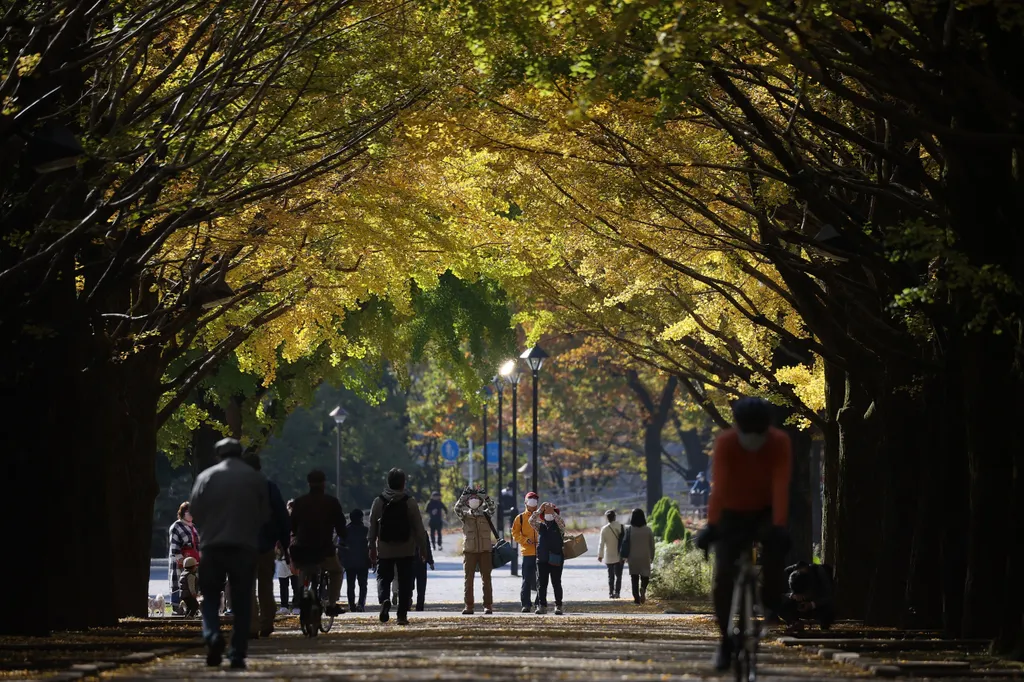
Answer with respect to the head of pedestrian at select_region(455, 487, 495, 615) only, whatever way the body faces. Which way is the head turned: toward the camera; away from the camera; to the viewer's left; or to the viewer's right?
toward the camera

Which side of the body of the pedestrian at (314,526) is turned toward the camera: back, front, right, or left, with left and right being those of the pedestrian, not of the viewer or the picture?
back

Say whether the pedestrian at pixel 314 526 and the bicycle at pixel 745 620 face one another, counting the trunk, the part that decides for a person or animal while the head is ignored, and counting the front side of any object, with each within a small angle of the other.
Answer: no

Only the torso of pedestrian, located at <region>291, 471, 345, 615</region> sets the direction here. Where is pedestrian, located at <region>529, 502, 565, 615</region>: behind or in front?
in front

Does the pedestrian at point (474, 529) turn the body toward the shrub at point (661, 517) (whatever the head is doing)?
no

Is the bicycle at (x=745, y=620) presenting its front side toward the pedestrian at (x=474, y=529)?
no

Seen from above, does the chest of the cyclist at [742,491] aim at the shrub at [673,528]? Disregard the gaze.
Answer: no

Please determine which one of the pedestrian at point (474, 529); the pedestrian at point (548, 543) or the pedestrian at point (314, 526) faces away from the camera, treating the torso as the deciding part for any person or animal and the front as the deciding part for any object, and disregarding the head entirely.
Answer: the pedestrian at point (314, 526)

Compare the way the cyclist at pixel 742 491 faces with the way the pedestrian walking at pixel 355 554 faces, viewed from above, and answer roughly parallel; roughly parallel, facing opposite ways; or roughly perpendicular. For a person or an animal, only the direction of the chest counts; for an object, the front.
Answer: roughly parallel, facing opposite ways

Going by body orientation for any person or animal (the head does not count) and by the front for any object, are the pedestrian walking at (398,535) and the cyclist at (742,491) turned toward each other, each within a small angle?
no

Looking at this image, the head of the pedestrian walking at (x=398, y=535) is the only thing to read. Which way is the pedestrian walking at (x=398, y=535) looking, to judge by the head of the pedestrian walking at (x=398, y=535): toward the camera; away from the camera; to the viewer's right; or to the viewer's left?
away from the camera

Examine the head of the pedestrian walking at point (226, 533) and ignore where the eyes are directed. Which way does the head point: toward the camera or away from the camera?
away from the camera

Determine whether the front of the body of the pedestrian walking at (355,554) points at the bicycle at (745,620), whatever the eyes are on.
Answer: no

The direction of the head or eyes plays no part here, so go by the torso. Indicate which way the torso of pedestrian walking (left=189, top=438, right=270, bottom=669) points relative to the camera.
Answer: away from the camera

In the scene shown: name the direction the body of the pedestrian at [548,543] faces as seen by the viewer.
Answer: toward the camera

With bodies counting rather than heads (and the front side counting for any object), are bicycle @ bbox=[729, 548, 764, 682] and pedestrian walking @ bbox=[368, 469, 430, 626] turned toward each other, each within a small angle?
no

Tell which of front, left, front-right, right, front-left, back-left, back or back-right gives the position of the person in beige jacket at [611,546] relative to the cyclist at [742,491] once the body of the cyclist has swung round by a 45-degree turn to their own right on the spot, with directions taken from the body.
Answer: back-right
